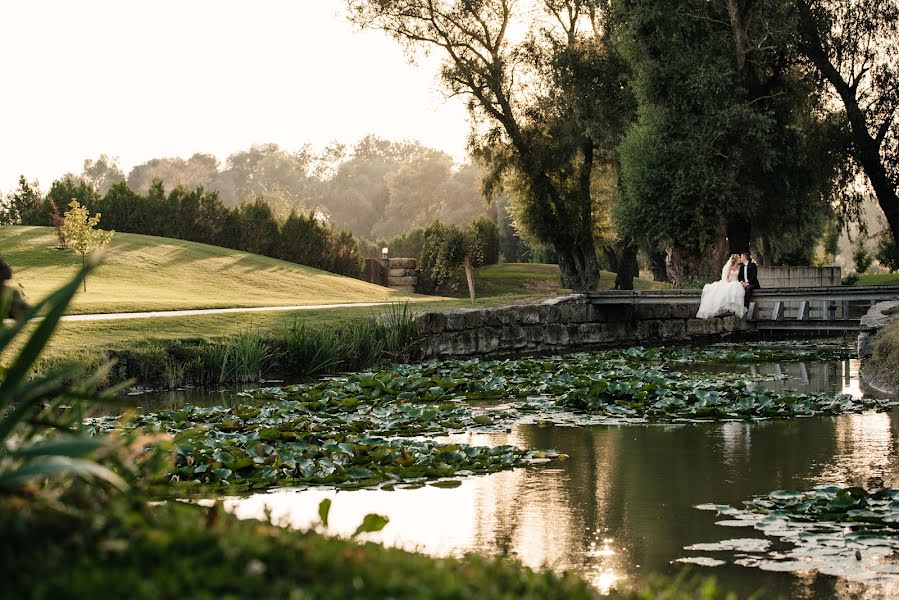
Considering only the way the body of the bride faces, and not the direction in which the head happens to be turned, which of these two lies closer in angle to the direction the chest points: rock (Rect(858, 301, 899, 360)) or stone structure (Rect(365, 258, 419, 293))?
the rock

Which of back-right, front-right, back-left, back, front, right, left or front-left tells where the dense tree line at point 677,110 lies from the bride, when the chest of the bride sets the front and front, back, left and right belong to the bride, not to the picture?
back

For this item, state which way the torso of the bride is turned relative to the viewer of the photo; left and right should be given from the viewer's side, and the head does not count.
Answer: facing the viewer

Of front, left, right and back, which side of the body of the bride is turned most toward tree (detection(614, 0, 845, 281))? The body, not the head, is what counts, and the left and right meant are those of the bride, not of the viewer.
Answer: back

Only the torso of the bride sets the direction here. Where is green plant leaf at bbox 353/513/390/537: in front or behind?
in front

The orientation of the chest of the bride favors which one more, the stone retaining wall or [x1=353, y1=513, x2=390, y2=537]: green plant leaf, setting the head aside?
the green plant leaf

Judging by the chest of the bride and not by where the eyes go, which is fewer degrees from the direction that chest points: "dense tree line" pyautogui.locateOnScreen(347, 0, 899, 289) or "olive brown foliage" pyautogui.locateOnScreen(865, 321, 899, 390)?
the olive brown foliage

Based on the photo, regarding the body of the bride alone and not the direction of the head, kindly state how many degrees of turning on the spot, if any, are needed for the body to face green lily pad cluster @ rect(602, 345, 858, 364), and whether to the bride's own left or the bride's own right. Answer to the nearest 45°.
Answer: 0° — they already face it

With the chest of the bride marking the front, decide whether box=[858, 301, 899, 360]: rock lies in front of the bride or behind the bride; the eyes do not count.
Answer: in front
